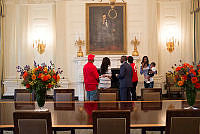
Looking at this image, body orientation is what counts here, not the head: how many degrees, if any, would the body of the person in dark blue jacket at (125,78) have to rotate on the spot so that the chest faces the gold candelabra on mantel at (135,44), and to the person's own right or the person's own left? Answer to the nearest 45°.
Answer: approximately 45° to the person's own right

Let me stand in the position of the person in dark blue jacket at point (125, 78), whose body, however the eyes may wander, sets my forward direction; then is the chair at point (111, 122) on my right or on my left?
on my left

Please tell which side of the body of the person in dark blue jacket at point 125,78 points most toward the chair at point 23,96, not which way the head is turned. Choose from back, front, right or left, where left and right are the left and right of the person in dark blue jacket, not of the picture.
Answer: left

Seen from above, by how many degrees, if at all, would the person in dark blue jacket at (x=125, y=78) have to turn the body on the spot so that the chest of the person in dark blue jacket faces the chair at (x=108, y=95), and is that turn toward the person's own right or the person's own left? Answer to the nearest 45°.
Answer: approximately 135° to the person's own left

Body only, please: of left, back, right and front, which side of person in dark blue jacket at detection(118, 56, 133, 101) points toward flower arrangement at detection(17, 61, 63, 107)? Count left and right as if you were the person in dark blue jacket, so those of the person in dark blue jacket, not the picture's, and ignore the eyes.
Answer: left

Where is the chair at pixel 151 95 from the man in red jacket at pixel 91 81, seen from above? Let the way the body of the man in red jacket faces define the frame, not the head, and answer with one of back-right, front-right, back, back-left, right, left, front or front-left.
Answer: right

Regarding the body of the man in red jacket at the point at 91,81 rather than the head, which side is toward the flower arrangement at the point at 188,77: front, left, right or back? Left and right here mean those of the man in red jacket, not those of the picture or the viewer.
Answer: right

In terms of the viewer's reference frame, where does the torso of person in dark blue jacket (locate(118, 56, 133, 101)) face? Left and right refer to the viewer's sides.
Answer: facing away from the viewer and to the left of the viewer

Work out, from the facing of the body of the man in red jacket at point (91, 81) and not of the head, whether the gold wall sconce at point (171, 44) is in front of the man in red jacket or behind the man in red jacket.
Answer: in front

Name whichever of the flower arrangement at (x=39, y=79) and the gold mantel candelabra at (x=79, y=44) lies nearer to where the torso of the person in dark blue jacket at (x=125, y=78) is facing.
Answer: the gold mantel candelabra

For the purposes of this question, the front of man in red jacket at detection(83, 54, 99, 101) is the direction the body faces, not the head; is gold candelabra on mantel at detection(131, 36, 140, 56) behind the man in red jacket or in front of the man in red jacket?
in front

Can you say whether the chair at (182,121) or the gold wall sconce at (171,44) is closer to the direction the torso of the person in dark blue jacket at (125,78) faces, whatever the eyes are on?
the gold wall sconce

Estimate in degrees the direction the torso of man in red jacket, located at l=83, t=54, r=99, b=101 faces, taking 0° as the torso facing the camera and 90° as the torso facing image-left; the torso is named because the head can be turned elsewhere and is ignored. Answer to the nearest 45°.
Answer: approximately 225°

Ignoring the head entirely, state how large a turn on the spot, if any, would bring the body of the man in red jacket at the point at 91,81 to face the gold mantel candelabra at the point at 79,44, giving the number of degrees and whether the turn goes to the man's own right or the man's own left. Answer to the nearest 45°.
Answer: approximately 45° to the man's own left
